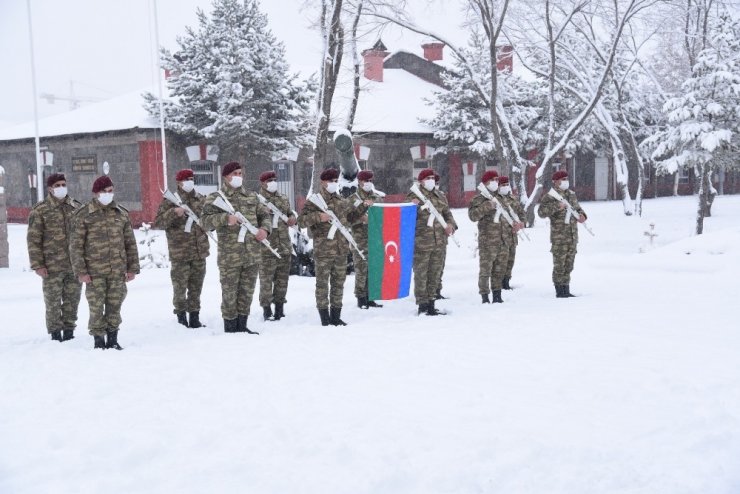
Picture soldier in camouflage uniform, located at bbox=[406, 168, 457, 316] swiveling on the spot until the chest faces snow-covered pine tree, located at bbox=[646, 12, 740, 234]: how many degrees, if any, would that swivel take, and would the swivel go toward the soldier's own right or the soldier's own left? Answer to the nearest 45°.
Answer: approximately 90° to the soldier's own left

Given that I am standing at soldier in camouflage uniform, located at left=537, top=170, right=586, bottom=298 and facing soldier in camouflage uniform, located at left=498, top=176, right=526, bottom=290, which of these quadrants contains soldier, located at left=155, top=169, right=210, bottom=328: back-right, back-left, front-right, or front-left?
front-left

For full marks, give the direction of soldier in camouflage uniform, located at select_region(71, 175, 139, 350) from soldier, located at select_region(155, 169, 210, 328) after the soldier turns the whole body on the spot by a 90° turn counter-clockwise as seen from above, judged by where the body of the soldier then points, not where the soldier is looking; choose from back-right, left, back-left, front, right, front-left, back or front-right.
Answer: back

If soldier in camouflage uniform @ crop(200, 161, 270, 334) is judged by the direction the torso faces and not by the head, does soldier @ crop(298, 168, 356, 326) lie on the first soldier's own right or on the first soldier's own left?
on the first soldier's own left

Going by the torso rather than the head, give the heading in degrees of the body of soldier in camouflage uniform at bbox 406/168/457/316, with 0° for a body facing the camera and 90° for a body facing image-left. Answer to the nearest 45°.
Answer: approximately 315°

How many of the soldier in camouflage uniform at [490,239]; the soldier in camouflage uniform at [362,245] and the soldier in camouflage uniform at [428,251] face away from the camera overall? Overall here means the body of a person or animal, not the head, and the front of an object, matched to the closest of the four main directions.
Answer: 0

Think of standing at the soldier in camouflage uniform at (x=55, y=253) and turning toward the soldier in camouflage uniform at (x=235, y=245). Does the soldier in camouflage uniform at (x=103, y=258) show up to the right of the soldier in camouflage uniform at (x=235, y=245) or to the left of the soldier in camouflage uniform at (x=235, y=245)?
right

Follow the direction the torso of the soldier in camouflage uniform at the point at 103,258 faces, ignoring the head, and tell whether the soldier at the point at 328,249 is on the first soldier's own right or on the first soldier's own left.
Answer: on the first soldier's own left

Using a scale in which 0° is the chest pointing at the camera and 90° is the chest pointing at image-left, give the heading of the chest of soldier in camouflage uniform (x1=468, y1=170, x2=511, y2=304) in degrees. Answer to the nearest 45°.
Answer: approximately 315°

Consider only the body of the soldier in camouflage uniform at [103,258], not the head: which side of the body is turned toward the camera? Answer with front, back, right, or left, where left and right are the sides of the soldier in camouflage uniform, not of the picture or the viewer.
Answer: front

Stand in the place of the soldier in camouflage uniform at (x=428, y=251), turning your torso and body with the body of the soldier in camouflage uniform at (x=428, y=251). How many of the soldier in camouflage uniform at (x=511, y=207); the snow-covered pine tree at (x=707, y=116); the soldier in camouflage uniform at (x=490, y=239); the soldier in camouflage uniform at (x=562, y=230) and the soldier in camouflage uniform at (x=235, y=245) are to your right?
1

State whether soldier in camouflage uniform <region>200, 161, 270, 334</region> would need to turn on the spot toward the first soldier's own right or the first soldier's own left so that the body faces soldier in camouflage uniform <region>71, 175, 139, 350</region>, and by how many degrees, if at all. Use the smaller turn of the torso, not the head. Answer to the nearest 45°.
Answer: approximately 90° to the first soldier's own right

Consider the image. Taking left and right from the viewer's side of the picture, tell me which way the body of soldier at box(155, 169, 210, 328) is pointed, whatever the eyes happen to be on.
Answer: facing the viewer and to the right of the viewer

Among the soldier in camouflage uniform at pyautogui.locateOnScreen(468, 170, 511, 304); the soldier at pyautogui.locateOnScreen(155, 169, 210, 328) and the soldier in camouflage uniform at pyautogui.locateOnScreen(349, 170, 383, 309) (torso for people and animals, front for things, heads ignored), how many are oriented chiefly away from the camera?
0
